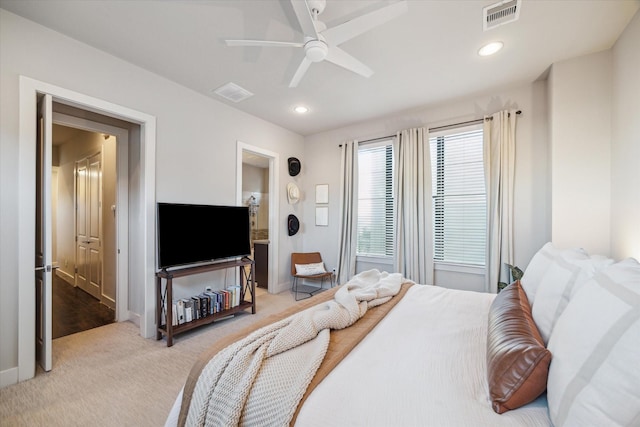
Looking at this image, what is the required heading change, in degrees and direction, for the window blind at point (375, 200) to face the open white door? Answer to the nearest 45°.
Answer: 0° — it already faces it

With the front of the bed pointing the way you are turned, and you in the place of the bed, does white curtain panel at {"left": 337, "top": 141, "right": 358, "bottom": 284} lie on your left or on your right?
on your right

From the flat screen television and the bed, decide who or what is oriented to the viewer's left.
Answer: the bed

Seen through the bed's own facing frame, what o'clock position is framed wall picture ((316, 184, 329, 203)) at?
The framed wall picture is roughly at 2 o'clock from the bed.

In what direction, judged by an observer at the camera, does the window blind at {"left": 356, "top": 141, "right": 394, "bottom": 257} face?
facing the viewer and to the left of the viewer

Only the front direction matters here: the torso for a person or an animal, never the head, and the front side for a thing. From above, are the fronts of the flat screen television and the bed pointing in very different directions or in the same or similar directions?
very different directions

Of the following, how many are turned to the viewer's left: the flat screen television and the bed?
1

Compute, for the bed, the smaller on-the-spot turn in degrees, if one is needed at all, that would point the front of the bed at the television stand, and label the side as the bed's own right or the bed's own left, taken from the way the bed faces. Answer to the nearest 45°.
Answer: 0° — it already faces it

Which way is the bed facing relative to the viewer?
to the viewer's left

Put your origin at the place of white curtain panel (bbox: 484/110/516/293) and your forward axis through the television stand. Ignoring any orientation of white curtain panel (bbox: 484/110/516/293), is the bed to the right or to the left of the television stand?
left

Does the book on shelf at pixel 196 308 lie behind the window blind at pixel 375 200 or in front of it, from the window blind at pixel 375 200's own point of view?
in front

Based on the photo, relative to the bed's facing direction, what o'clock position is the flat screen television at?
The flat screen television is roughly at 1 o'clock from the bed.

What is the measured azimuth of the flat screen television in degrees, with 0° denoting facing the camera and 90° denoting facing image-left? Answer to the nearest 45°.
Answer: approximately 315°

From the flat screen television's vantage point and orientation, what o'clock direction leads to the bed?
The bed is roughly at 1 o'clock from the flat screen television.
